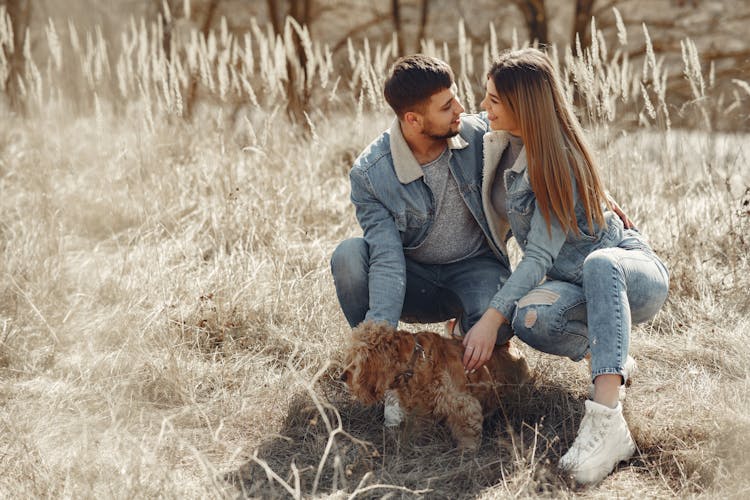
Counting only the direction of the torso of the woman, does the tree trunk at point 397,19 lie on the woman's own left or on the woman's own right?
on the woman's own right

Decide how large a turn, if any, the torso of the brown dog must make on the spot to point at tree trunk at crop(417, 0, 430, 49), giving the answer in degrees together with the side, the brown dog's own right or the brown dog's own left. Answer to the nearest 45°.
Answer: approximately 90° to the brown dog's own right

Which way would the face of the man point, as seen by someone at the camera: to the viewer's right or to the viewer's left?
to the viewer's right

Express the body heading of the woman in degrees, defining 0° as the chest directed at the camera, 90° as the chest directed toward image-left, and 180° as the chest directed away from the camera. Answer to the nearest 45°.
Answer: approximately 45°

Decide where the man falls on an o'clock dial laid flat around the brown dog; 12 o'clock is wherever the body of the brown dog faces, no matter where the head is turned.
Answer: The man is roughly at 3 o'clock from the brown dog.

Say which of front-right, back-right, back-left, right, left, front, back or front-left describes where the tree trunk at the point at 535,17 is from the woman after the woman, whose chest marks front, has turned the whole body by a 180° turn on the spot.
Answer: front-left

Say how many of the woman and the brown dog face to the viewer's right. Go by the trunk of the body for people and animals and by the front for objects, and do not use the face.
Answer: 0

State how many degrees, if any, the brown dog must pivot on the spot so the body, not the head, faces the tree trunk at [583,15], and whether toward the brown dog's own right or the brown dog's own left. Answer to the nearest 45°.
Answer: approximately 90° to the brown dog's own right

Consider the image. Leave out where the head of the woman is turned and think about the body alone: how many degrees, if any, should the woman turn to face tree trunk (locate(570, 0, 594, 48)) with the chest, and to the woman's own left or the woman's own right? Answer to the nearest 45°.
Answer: approximately 135° to the woman's own right

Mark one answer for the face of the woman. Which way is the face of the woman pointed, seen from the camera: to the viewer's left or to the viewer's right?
to the viewer's left

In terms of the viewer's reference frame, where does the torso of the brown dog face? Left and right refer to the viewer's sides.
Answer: facing to the left of the viewer

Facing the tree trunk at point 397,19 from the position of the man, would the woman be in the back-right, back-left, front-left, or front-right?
back-right
